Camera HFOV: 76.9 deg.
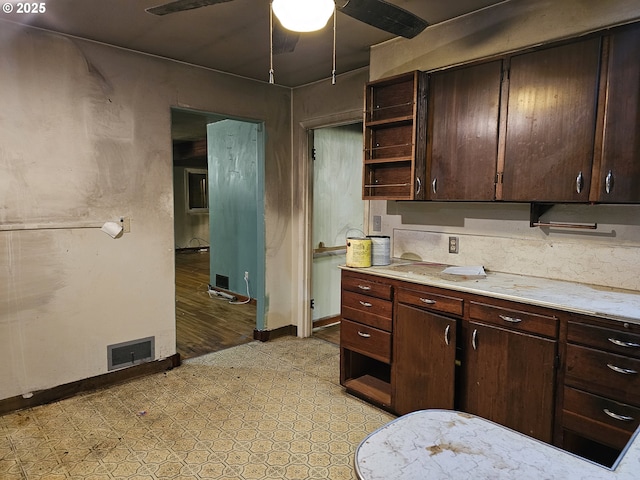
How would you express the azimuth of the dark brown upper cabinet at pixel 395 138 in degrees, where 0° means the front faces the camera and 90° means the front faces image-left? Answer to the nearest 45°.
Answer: approximately 45°

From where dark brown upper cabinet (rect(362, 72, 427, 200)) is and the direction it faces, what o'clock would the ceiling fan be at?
The ceiling fan is roughly at 11 o'clock from the dark brown upper cabinet.
